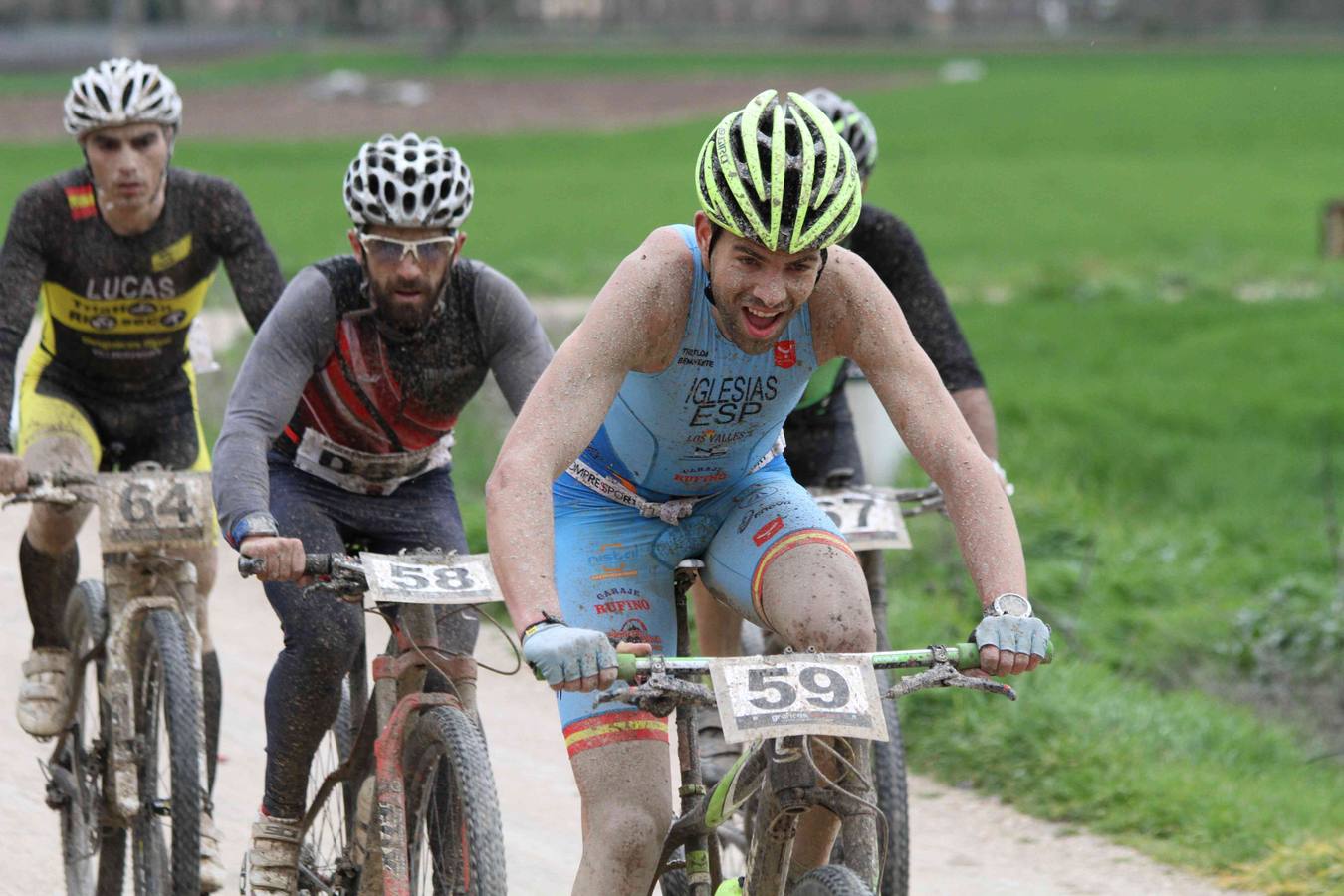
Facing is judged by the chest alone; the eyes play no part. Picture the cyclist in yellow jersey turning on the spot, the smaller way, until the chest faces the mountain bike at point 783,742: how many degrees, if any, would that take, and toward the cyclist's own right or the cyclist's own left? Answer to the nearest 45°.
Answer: approximately 45° to the cyclist's own left

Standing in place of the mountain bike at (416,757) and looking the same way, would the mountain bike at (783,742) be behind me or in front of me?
in front

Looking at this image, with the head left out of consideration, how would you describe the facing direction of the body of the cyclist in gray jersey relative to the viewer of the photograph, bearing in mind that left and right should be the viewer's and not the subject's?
facing the viewer

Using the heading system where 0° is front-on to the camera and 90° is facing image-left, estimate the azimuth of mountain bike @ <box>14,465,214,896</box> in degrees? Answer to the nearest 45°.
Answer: approximately 0°

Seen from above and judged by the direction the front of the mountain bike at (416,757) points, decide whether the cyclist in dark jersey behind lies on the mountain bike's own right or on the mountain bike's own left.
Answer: on the mountain bike's own left

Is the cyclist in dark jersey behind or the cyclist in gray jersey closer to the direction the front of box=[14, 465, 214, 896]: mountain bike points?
the cyclist in gray jersey

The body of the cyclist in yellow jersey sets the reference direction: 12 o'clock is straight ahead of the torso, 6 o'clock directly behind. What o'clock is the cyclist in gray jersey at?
The cyclist in gray jersey is roughly at 11 o'clock from the cyclist in yellow jersey.

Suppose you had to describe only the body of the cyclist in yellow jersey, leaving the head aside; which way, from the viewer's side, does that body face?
toward the camera

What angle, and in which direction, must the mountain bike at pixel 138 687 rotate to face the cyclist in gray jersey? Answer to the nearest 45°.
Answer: approximately 45° to its left

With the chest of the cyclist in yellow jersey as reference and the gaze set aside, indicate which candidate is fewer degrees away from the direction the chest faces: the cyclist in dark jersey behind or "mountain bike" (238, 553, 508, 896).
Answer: the mountain bike

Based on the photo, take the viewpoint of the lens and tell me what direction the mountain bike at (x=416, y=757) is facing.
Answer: facing the viewer and to the right of the viewer
